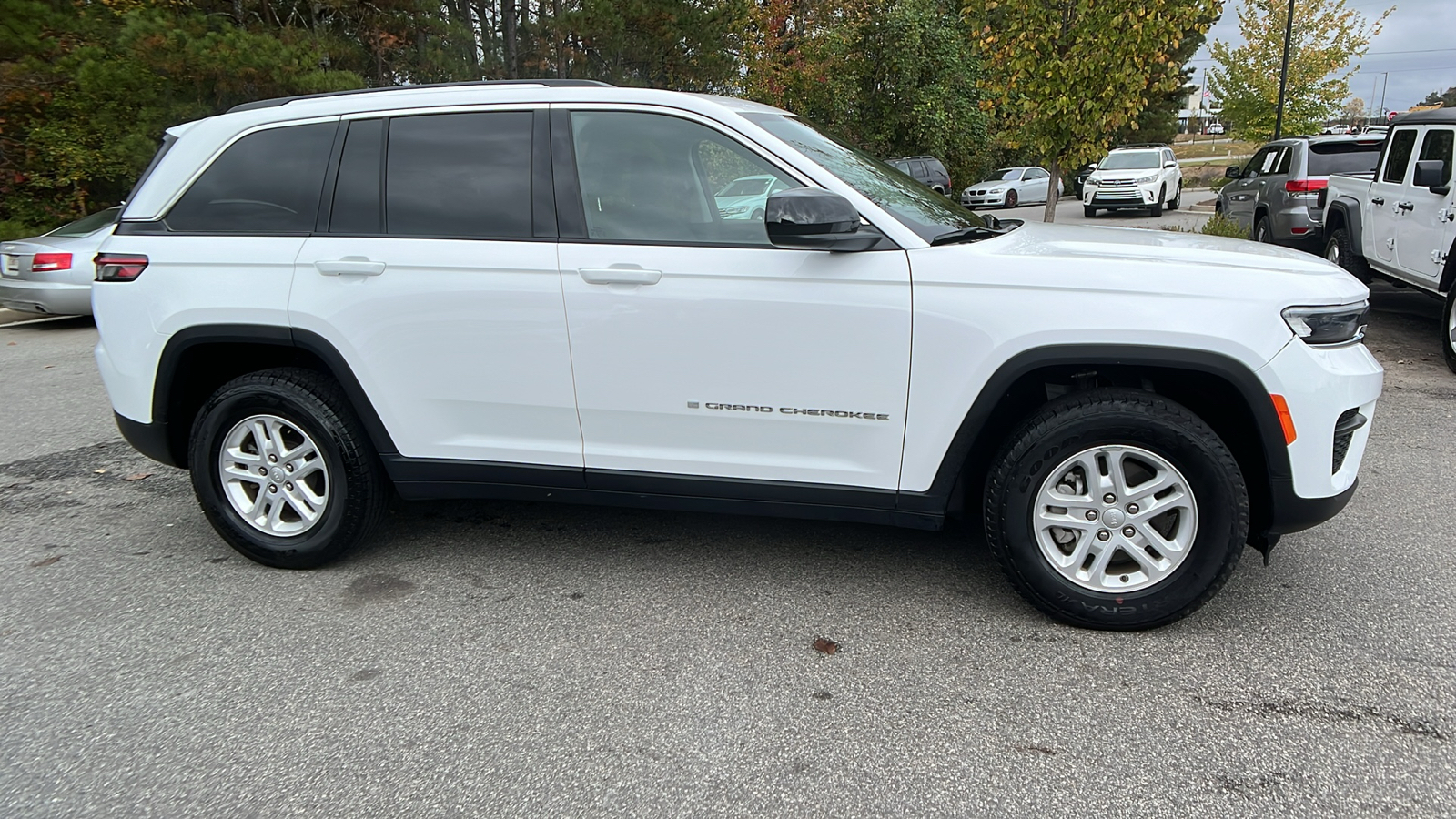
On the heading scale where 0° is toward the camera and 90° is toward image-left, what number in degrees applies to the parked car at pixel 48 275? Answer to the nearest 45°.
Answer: approximately 225°

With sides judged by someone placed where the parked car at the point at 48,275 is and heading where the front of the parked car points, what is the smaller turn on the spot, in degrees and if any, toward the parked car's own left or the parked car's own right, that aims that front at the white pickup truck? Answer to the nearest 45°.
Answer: approximately 90° to the parked car's own right

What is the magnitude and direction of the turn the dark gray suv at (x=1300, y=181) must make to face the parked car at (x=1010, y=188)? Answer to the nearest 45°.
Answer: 0° — it already faces it

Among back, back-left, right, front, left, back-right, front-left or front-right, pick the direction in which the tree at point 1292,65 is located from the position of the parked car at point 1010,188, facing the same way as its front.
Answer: back-left

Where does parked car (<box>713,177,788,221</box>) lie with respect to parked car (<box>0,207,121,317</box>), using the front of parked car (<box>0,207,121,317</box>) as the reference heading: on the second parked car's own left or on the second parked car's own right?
on the second parked car's own right

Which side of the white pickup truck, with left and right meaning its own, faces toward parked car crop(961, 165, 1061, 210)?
back

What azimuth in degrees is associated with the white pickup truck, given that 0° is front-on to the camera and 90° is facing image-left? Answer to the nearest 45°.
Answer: approximately 315°

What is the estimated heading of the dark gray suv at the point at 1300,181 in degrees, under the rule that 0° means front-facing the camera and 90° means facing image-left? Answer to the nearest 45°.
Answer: approximately 135°

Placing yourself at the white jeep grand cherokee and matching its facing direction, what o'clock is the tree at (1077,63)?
The tree is roughly at 10 o'clock from the white jeep grand cherokee.

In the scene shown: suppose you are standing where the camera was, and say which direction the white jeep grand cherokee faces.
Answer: facing to the right of the viewer

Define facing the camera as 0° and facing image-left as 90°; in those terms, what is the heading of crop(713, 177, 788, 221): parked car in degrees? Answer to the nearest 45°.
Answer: approximately 45°

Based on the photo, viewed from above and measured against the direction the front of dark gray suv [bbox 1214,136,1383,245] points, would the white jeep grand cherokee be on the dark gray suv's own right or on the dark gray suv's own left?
on the dark gray suv's own left
